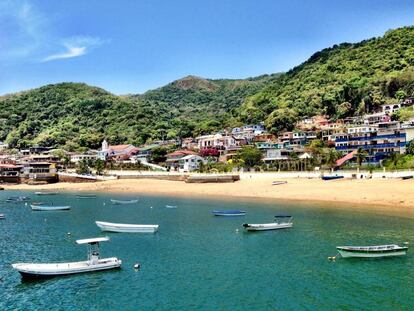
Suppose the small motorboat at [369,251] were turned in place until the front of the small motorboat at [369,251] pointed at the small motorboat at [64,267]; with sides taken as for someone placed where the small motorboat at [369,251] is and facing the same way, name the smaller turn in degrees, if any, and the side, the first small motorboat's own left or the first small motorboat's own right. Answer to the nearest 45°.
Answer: approximately 45° to the first small motorboat's own left

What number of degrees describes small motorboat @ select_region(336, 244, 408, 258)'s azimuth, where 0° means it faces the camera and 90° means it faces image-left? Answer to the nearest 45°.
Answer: approximately 90°
